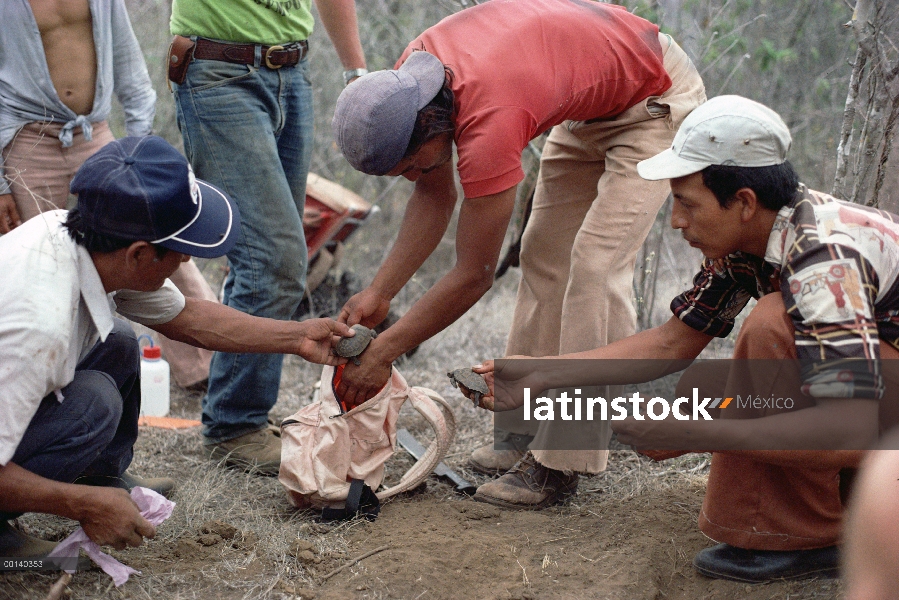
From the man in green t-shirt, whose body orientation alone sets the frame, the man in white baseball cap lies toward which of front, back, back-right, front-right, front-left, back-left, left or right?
front

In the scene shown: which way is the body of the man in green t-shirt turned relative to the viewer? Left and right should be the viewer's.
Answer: facing the viewer and to the right of the viewer

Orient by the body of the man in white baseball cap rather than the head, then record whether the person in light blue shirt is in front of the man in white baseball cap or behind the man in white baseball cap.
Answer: in front

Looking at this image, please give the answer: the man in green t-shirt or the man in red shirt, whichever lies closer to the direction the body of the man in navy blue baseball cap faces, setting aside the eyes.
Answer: the man in red shirt

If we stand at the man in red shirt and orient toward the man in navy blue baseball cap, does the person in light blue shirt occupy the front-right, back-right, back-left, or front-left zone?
front-right

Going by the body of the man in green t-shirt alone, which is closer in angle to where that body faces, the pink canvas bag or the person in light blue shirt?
the pink canvas bag

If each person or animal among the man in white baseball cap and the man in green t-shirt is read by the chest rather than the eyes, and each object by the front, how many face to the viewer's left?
1

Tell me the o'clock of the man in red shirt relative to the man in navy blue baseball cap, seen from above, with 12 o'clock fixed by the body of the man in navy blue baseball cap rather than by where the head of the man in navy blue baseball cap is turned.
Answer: The man in red shirt is roughly at 11 o'clock from the man in navy blue baseball cap.

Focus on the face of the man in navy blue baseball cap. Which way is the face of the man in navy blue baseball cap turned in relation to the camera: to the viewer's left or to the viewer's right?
to the viewer's right

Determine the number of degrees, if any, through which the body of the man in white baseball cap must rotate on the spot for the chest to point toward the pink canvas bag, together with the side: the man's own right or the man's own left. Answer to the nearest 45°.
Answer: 0° — they already face it

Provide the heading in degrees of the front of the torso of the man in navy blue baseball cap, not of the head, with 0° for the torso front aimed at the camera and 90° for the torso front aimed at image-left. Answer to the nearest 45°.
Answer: approximately 270°

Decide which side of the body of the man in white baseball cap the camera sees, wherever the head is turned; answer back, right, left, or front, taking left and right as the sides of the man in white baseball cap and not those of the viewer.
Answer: left

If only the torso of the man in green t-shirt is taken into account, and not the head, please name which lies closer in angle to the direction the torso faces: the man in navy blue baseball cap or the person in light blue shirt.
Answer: the man in navy blue baseball cap

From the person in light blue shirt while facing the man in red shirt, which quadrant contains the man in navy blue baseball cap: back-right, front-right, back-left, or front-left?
front-right

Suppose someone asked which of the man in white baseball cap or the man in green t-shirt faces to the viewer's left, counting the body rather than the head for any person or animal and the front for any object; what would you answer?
the man in white baseball cap

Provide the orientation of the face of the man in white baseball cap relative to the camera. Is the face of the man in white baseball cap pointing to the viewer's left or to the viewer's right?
to the viewer's left

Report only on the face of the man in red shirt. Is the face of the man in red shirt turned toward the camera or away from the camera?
toward the camera
